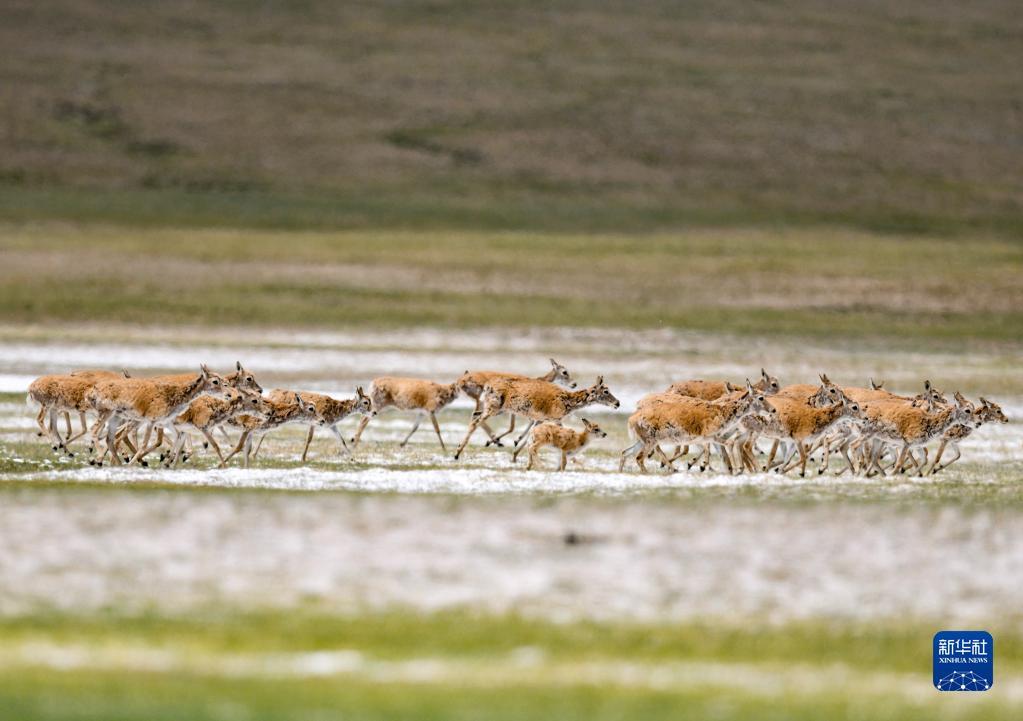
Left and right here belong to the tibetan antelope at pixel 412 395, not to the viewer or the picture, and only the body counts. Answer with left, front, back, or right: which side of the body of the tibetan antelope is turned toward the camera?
right

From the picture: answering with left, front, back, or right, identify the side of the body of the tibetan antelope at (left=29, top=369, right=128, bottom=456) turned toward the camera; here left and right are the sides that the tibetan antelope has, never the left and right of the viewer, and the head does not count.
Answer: right

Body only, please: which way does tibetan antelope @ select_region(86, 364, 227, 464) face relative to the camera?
to the viewer's right

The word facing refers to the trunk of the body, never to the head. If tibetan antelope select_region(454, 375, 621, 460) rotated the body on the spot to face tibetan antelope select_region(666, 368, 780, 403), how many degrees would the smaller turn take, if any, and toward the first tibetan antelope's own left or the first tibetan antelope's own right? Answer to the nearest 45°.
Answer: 0° — it already faces it

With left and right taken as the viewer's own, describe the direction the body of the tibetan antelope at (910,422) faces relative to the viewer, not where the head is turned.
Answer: facing to the right of the viewer

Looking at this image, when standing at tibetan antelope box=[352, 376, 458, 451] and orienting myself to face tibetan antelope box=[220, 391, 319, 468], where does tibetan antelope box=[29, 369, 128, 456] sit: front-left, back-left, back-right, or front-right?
front-right

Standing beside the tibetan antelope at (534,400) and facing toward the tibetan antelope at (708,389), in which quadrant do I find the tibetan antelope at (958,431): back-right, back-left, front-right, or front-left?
front-right

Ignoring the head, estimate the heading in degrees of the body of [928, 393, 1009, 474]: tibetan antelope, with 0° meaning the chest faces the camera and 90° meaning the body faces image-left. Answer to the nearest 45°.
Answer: approximately 270°

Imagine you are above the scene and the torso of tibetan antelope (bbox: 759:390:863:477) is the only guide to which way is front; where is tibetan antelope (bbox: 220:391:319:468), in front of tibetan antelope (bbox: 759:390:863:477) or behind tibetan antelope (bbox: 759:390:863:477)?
behind

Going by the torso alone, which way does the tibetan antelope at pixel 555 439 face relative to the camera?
to the viewer's right

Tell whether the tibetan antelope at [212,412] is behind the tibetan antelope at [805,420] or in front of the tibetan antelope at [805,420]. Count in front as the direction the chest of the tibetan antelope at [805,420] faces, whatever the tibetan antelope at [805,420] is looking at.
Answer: behind

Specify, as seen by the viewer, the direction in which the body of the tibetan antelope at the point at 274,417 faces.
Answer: to the viewer's right

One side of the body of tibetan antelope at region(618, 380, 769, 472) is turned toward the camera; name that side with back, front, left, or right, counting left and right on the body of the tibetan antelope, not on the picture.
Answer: right

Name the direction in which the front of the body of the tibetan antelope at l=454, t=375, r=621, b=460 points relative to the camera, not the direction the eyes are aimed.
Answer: to the viewer's right
